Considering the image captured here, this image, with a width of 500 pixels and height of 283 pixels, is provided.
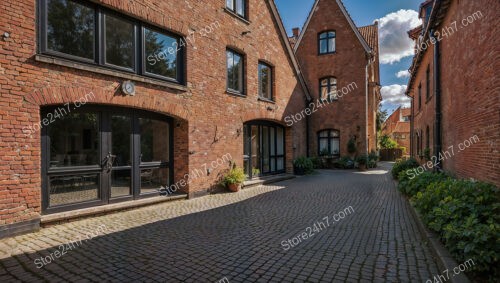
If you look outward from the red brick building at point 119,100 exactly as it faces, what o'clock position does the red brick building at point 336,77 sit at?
the red brick building at point 336,77 is roughly at 9 o'clock from the red brick building at point 119,100.

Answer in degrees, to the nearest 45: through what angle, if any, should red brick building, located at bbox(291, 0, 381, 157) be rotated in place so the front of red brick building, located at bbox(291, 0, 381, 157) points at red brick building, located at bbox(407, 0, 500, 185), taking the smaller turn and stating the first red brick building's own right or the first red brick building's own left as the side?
0° — it already faces it

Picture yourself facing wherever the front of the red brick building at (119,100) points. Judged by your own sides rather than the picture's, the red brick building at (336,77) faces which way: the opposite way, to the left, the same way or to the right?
to the right

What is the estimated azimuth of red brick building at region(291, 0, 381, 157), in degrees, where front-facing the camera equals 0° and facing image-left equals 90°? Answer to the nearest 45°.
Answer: approximately 0°

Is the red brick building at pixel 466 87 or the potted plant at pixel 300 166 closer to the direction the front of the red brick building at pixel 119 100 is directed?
the red brick building

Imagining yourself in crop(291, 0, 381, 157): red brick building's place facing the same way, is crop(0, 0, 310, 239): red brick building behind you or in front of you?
in front

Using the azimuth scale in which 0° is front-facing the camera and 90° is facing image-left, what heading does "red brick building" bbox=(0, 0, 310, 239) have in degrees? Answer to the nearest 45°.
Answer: approximately 315°

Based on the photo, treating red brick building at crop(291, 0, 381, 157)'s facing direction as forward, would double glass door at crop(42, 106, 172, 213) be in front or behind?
in front

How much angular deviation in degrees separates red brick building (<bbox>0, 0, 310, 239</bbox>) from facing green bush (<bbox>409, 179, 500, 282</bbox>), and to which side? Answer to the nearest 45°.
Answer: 0° — it already faces it

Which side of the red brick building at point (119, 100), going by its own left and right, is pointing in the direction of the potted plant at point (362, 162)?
left

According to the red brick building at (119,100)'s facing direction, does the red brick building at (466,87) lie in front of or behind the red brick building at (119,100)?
in front
